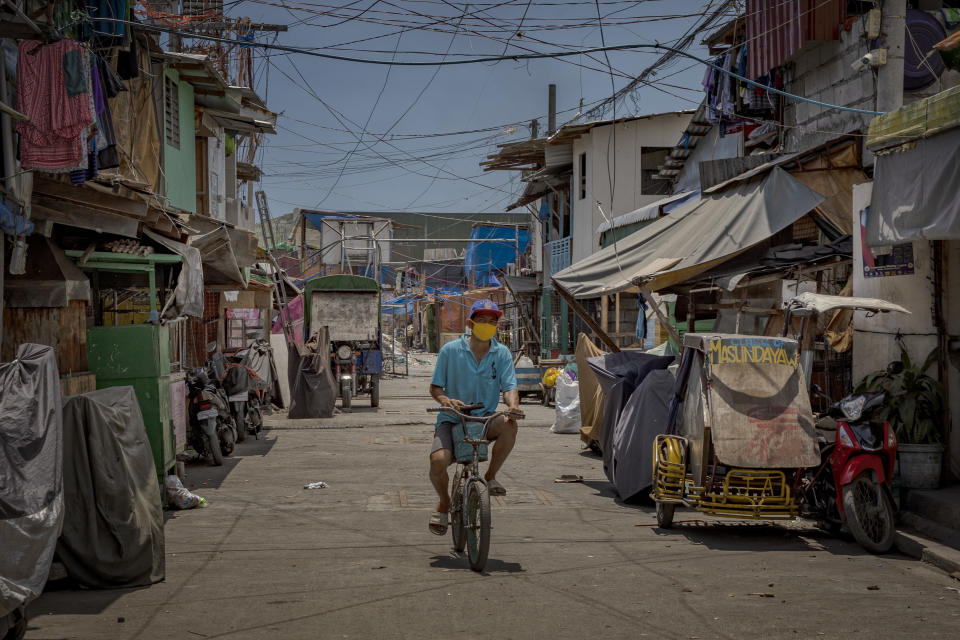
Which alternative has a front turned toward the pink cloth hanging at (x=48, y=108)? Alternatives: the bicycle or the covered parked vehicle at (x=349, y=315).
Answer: the covered parked vehicle

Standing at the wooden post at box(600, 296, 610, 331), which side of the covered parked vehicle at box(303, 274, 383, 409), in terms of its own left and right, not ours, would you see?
left

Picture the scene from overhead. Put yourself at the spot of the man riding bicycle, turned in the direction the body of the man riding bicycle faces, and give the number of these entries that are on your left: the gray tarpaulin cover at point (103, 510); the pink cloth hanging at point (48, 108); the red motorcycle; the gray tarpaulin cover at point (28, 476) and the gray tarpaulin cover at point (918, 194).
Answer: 2

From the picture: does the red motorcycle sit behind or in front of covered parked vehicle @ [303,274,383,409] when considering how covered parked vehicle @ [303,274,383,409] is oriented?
in front

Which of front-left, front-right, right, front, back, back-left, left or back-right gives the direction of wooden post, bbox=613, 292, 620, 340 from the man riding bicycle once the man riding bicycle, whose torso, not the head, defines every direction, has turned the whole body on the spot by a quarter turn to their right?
right

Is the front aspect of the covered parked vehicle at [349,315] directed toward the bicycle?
yes

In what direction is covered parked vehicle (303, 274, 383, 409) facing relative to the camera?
toward the camera

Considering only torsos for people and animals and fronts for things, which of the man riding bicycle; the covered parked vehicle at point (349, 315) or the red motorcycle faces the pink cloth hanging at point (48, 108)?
the covered parked vehicle

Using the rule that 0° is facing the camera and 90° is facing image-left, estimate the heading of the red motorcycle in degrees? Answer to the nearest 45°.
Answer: approximately 315°

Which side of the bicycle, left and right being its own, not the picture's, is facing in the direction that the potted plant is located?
left

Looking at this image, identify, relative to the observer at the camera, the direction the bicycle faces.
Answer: facing the viewer

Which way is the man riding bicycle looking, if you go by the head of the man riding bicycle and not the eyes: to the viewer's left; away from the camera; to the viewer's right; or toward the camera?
toward the camera

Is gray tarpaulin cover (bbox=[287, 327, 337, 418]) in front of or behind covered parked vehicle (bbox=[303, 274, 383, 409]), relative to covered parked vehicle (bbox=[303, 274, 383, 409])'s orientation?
in front
